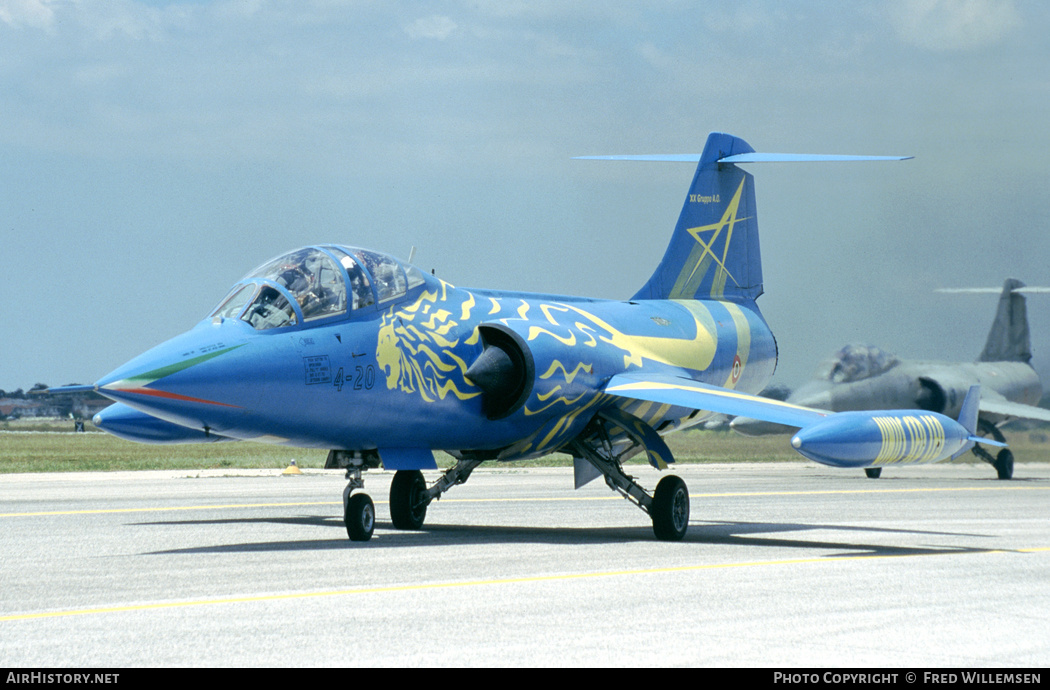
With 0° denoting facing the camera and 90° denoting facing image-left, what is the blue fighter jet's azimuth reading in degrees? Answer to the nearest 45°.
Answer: approximately 45°

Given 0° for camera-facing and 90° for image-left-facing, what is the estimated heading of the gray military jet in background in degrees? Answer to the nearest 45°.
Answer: approximately 45°

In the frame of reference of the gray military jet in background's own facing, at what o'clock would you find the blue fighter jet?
The blue fighter jet is roughly at 11 o'clock from the gray military jet in background.

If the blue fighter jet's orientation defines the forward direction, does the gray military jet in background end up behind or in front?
behind
